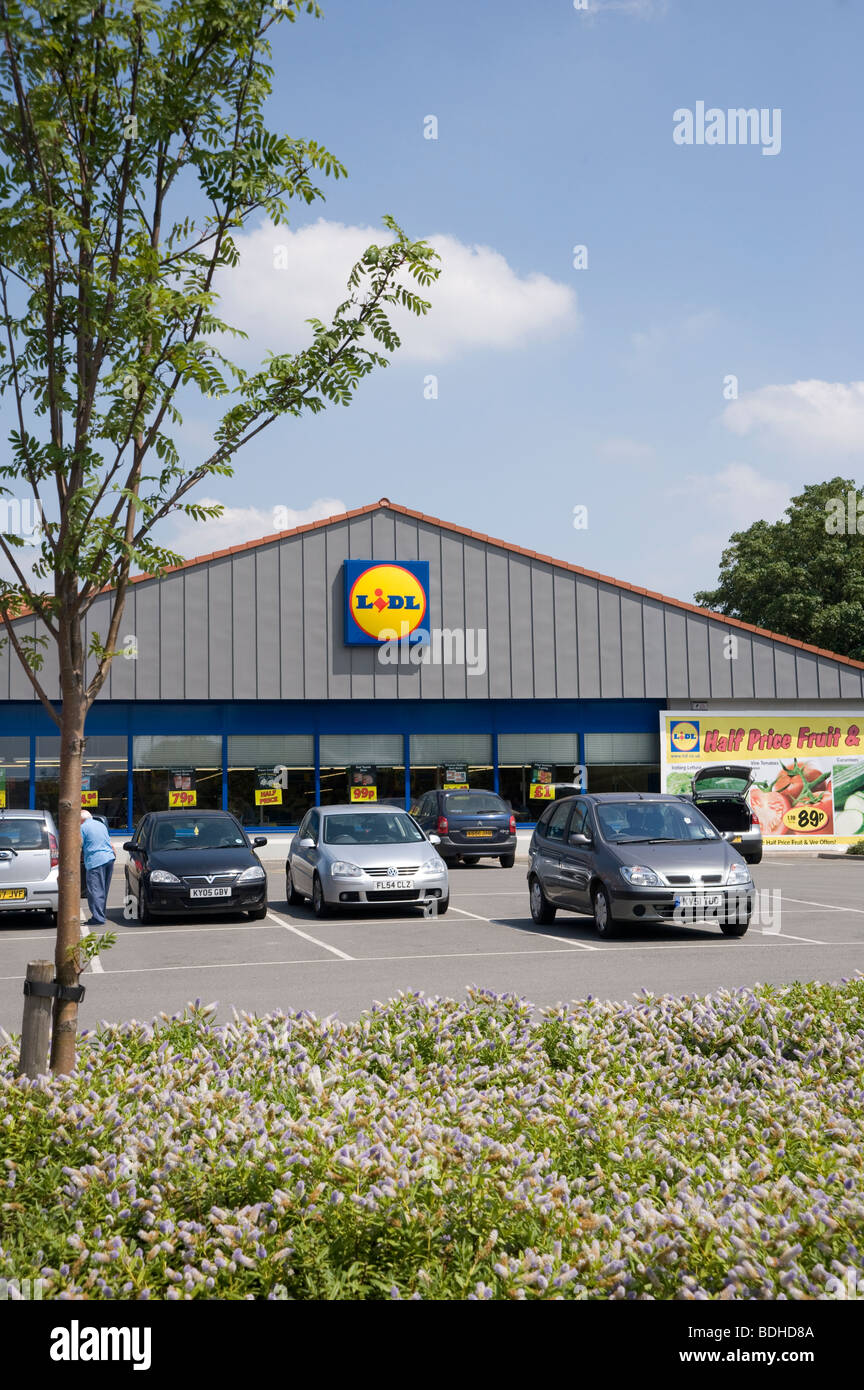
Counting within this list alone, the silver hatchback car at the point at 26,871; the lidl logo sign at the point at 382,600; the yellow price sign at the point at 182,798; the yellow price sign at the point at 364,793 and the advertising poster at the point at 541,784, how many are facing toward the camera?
4

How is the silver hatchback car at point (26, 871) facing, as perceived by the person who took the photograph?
facing away from the viewer

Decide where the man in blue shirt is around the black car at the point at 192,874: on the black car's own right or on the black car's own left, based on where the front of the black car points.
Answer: on the black car's own right

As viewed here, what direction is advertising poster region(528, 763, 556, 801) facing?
toward the camera

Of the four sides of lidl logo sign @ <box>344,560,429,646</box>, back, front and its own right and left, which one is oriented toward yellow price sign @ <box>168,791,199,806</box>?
right

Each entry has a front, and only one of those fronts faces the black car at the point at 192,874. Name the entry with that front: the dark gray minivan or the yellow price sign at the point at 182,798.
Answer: the yellow price sign

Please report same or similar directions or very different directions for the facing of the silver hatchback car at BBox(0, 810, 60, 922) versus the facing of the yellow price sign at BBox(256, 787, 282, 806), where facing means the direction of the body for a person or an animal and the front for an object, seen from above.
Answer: very different directions

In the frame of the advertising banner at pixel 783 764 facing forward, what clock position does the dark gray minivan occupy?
The dark gray minivan is roughly at 12 o'clock from the advertising banner.

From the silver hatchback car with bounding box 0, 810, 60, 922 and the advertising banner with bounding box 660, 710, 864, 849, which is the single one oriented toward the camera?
the advertising banner

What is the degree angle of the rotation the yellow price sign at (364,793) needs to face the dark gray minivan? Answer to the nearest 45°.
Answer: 0° — it already faces it

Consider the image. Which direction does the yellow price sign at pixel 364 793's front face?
toward the camera

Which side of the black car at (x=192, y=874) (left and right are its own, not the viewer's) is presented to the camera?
front

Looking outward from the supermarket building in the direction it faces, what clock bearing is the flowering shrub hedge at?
The flowering shrub hedge is roughly at 12 o'clock from the supermarket building.

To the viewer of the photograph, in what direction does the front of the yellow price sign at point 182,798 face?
facing the viewer

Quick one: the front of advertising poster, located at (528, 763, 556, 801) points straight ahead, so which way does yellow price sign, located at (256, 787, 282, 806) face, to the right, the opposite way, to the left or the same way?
the same way

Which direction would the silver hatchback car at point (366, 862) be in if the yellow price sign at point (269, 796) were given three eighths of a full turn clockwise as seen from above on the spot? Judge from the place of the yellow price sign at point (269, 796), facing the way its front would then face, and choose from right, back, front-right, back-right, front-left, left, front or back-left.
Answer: back-left
